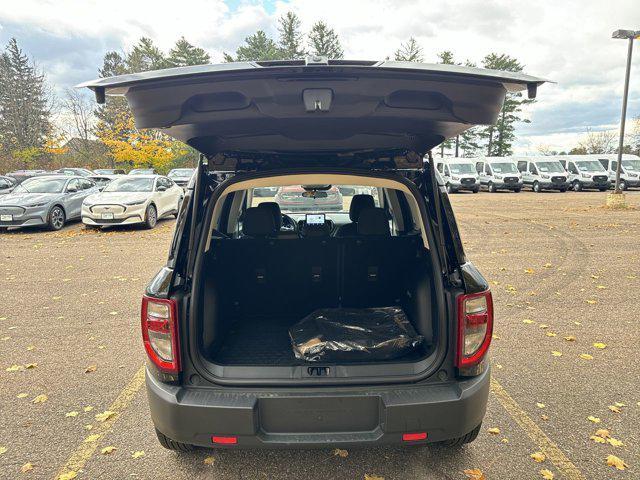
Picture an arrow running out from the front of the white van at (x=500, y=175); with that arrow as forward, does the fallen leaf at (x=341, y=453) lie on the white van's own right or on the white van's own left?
on the white van's own right

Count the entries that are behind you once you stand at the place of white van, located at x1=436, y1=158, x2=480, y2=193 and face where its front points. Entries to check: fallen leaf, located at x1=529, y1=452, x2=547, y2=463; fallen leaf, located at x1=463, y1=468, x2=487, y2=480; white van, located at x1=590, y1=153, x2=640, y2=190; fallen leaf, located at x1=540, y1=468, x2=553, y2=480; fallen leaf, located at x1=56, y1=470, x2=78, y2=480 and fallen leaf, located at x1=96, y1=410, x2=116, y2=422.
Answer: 0

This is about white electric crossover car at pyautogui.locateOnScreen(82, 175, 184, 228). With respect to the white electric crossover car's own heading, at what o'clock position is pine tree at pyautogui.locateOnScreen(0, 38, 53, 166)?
The pine tree is roughly at 4 o'clock from the white electric crossover car.

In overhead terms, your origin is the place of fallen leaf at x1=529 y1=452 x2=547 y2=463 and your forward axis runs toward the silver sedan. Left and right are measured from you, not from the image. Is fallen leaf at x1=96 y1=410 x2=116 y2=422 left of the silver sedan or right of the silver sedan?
left

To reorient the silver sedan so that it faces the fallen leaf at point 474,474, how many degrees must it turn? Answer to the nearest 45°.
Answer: approximately 45° to its left

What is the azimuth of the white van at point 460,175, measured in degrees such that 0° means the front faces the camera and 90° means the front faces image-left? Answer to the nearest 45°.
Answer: approximately 315°

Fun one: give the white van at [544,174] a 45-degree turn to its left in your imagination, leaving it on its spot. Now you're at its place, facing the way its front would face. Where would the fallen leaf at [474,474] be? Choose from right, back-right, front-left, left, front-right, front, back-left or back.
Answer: right

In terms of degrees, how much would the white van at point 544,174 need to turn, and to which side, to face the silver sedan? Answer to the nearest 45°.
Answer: approximately 90° to its right

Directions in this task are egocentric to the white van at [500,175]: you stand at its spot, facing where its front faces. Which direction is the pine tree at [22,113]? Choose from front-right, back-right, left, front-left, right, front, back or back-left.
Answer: back-right

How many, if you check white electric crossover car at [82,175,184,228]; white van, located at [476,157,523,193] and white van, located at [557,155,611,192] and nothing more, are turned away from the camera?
0

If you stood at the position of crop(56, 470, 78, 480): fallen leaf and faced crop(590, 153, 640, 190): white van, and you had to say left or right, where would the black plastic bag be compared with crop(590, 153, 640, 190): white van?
right

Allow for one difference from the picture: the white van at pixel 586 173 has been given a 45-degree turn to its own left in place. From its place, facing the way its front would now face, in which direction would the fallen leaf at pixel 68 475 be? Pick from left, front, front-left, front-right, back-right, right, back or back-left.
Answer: right

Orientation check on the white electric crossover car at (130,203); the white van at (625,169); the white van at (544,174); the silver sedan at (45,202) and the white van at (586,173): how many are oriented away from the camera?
0

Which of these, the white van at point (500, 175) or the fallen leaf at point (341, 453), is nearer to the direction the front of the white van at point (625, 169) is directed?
the fallen leaf

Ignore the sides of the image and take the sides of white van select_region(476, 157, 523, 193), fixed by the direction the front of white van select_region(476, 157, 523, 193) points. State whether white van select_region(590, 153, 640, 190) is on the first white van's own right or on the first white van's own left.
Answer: on the first white van's own left

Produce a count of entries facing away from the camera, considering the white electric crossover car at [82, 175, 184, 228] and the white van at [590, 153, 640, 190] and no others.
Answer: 0

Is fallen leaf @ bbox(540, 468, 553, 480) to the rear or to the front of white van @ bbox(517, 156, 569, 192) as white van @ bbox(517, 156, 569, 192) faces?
to the front

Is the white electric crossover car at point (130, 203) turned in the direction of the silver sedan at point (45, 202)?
no

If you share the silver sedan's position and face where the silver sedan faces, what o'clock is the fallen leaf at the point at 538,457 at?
The fallen leaf is roughly at 10 o'clock from the silver sedan.

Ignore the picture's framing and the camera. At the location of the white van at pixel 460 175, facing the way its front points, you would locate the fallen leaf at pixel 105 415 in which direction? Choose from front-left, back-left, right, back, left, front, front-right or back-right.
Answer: front-right

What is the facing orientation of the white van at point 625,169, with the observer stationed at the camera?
facing the viewer and to the right of the viewer

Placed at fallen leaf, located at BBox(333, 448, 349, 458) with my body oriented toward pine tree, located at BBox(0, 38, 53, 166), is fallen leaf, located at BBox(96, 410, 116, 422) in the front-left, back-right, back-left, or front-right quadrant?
front-left

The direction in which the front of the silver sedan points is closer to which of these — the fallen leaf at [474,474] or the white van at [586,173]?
the fallen leaf

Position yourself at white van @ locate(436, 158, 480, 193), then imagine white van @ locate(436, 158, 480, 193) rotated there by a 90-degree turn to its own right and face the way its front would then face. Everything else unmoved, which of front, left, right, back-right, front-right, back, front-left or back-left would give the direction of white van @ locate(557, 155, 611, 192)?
back-left

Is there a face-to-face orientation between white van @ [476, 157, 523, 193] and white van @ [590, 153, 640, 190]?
no
